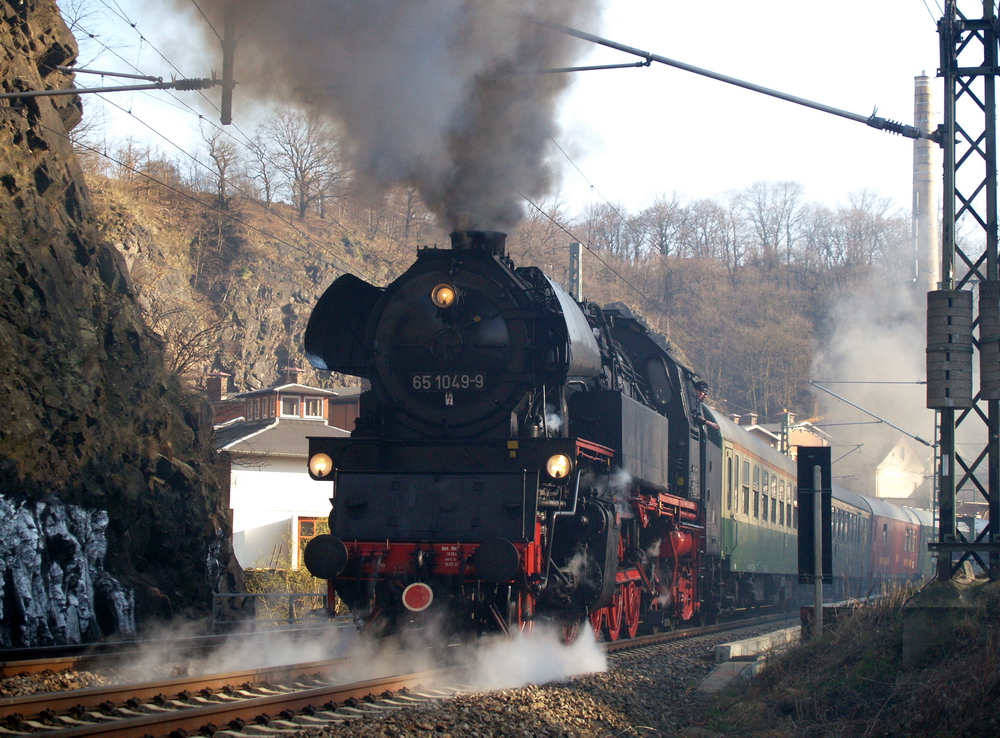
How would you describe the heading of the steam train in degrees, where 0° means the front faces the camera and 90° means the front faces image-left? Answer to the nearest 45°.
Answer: approximately 45°

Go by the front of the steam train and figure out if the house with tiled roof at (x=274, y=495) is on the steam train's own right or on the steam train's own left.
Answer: on the steam train's own right
